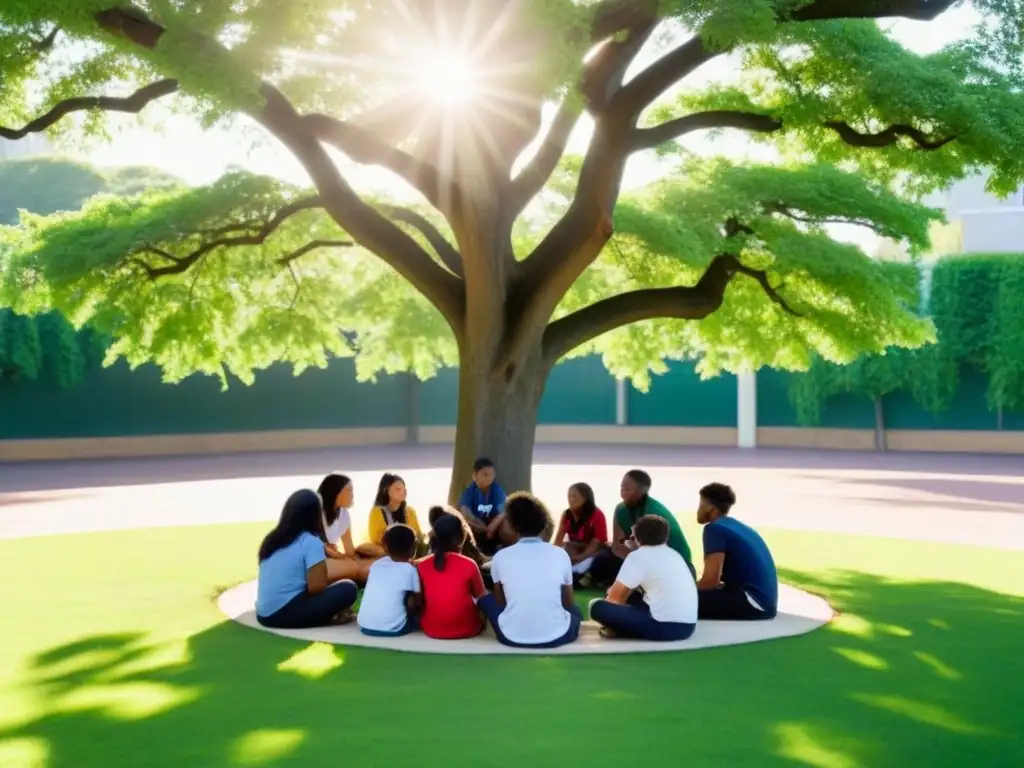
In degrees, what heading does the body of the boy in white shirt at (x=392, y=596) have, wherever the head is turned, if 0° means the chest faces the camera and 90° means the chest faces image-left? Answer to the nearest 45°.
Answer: approximately 225°

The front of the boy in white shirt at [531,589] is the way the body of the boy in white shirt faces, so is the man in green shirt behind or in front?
in front

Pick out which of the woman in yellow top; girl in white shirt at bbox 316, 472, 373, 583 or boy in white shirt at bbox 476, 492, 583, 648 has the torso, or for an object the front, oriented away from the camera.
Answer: the boy in white shirt

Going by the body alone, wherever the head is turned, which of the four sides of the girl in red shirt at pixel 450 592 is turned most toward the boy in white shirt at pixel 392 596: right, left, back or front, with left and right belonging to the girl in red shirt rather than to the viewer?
left

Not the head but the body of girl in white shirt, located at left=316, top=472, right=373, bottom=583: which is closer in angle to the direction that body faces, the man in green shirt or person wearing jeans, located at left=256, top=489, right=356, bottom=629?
the man in green shirt

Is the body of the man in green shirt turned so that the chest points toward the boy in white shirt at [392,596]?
yes

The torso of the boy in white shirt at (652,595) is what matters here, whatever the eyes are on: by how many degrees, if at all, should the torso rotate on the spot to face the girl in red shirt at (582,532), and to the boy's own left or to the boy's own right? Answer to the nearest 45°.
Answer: approximately 45° to the boy's own right

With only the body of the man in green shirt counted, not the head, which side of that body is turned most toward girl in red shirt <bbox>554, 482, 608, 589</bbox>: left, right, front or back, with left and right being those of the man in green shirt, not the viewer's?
right

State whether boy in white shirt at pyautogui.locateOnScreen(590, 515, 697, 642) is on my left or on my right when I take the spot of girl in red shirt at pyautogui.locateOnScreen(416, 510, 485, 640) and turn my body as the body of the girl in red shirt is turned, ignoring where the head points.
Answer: on my right

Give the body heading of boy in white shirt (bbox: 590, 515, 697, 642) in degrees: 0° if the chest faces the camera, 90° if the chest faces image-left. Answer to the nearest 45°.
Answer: approximately 135°

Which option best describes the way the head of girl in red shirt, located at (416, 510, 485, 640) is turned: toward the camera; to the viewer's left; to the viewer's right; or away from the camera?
away from the camera

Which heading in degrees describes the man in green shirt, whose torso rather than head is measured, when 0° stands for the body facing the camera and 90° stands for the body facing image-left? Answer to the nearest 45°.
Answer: approximately 45°

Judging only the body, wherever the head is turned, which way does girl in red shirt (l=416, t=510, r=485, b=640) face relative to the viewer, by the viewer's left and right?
facing away from the viewer

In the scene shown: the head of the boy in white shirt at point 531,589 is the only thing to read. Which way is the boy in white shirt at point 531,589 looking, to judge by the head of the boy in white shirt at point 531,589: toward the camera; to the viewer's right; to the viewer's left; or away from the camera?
away from the camera

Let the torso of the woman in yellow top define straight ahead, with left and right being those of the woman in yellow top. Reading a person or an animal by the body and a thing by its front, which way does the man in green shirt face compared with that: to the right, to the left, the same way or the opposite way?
to the right

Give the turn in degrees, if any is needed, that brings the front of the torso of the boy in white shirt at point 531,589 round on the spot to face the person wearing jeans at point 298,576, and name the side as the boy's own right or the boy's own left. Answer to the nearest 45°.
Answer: approximately 90° to the boy's own left

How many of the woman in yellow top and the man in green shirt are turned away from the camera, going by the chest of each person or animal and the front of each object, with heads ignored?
0
